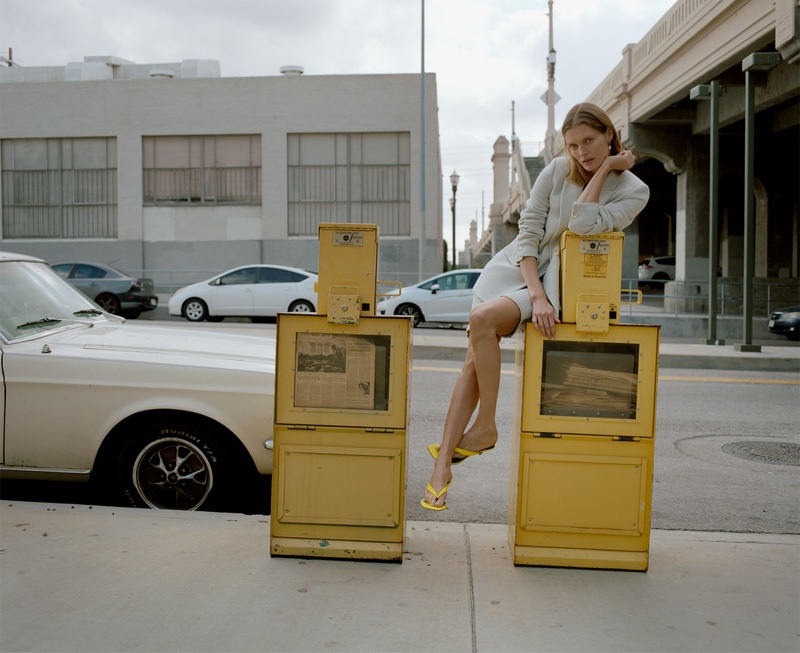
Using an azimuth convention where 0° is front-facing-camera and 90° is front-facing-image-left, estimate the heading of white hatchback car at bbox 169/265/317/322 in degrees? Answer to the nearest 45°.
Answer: approximately 90°

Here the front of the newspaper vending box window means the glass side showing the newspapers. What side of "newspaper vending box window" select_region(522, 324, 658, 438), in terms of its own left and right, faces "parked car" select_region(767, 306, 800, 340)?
back

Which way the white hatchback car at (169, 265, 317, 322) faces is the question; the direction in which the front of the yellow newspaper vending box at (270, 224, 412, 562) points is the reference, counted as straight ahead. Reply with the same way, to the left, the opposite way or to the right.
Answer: to the right

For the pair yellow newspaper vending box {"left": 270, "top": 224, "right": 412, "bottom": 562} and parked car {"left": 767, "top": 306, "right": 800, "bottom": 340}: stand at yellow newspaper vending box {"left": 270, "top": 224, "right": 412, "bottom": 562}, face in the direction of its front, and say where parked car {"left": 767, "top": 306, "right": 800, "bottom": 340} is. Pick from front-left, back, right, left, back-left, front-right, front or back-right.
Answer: back-left

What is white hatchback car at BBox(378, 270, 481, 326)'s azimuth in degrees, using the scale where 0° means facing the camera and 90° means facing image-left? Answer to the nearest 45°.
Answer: approximately 90°

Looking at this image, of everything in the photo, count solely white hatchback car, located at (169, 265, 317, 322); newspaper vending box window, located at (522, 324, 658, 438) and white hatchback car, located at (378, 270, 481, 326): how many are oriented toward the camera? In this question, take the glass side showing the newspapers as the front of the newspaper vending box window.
1

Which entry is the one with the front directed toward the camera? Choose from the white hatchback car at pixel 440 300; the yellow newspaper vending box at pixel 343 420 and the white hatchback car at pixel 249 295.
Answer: the yellow newspaper vending box

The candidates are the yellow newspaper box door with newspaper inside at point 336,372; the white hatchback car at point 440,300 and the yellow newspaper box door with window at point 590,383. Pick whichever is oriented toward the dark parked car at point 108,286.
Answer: the white hatchback car

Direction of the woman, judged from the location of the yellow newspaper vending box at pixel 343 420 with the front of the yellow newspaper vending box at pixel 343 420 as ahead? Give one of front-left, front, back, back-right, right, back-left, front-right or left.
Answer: left

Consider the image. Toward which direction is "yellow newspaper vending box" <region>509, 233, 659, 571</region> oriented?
toward the camera

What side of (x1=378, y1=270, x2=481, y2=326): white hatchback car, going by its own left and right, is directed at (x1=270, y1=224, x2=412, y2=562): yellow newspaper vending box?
left
